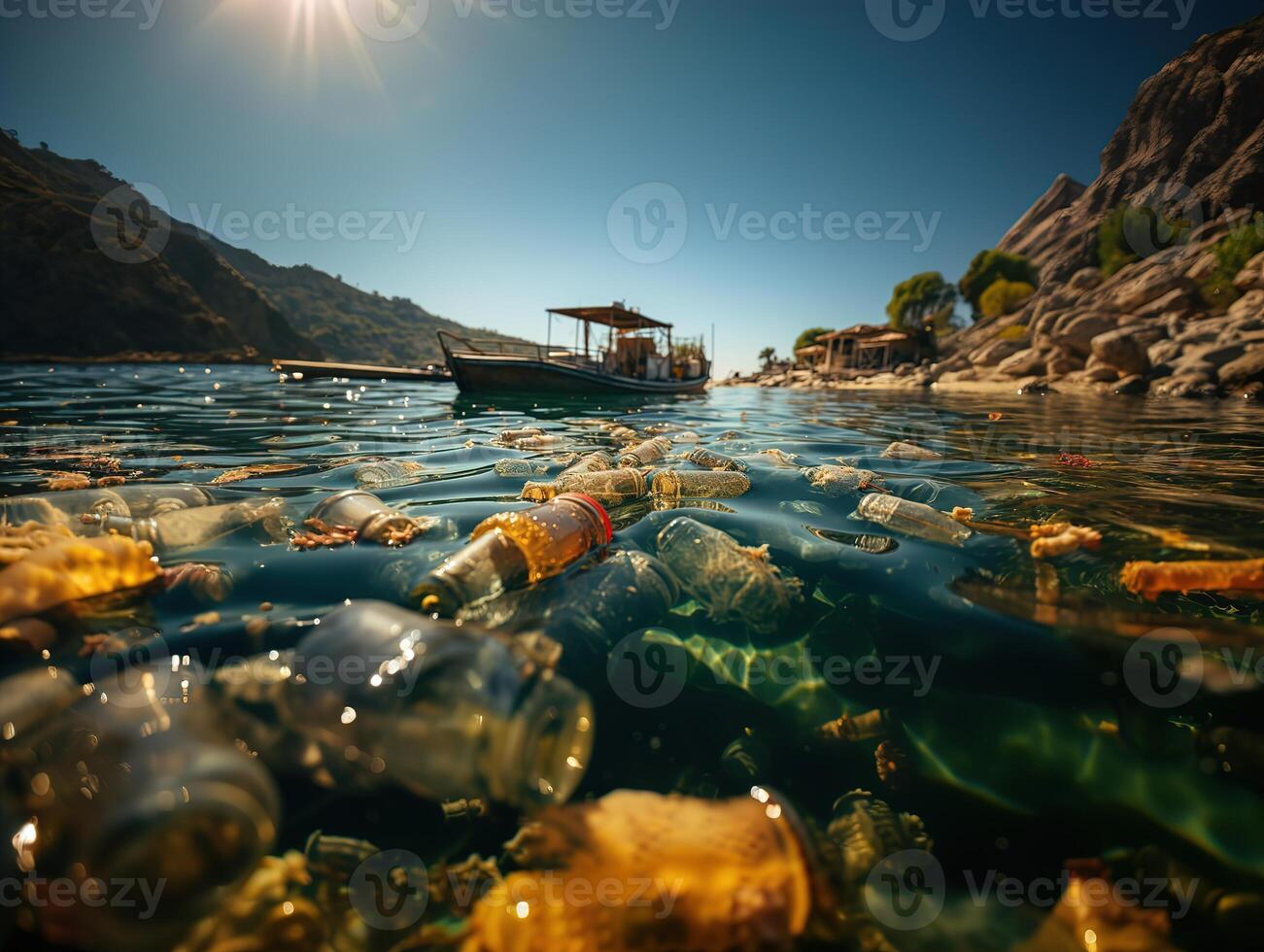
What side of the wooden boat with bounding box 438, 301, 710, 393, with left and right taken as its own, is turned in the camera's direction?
left

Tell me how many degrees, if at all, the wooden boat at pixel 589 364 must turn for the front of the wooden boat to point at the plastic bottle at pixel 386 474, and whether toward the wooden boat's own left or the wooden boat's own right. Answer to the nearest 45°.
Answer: approximately 90° to the wooden boat's own left

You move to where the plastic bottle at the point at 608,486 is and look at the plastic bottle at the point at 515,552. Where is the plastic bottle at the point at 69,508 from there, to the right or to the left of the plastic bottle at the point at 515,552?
right

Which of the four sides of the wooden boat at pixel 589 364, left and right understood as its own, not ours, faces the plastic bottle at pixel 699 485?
left

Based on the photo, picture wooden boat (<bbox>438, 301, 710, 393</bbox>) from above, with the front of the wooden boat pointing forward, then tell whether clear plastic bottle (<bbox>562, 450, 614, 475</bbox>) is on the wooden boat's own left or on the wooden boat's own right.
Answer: on the wooden boat's own left

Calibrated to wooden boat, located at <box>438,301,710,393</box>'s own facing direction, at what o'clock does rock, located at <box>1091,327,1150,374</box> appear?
The rock is roughly at 6 o'clock from the wooden boat.

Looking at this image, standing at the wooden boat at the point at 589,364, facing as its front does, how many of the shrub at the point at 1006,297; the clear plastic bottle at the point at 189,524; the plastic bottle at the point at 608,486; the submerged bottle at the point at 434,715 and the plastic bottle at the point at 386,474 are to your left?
4

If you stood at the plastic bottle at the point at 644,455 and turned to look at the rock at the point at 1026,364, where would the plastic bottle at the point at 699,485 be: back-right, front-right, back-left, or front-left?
back-right

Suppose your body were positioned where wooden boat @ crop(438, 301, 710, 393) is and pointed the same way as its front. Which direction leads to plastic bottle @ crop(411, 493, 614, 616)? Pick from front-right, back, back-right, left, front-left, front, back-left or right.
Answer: left

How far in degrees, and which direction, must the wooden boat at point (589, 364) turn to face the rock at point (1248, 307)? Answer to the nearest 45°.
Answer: approximately 180°

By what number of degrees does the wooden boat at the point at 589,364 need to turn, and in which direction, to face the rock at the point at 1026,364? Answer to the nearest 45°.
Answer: approximately 180°

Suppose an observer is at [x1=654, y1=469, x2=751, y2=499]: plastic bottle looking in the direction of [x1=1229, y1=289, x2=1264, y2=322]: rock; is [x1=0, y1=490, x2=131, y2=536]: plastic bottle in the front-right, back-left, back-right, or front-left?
back-left
